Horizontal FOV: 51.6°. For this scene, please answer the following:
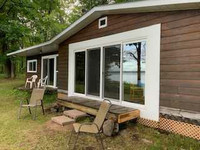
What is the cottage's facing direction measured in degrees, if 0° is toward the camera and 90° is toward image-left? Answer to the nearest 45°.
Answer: approximately 45°

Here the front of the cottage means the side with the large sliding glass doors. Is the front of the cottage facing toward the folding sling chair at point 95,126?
yes

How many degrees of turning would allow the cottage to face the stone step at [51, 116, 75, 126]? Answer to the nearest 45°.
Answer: approximately 45° to its right
